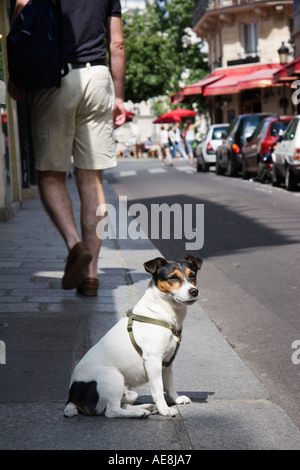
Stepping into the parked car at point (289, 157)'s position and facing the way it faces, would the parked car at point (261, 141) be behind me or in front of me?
in front

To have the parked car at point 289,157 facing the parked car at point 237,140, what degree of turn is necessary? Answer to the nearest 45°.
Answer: approximately 45° to its right

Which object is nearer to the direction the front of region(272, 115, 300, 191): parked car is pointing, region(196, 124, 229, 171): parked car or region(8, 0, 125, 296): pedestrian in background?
the parked car

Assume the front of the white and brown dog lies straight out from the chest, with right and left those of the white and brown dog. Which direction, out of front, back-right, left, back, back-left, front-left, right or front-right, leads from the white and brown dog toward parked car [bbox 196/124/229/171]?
back-left

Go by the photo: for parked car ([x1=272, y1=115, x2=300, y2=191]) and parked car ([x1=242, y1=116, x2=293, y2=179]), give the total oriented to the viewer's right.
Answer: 0

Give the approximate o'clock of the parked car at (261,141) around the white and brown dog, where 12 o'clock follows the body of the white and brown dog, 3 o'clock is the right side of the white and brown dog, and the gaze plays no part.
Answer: The parked car is roughly at 8 o'clock from the white and brown dog.

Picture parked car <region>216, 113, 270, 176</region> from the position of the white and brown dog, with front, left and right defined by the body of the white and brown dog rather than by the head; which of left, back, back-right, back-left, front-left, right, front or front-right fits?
back-left

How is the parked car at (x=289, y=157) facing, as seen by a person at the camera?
facing away from the viewer and to the left of the viewer

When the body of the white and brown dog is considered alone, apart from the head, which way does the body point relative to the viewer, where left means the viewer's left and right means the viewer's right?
facing the viewer and to the right of the viewer

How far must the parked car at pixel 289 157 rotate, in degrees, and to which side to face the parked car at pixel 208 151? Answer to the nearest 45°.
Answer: approximately 45° to its right

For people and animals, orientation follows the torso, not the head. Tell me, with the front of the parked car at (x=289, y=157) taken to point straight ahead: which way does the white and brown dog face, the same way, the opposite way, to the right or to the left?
to the right
